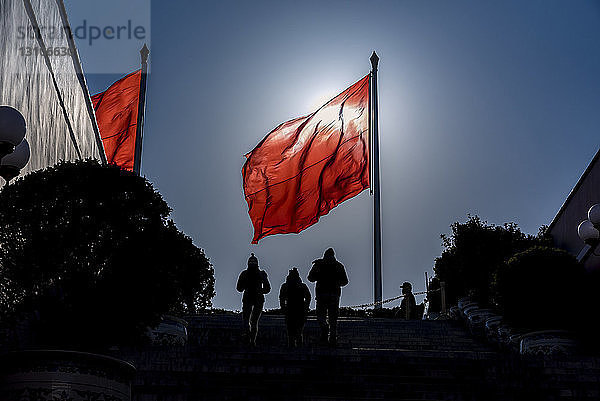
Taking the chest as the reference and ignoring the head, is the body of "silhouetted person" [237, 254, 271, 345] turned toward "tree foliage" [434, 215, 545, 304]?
no

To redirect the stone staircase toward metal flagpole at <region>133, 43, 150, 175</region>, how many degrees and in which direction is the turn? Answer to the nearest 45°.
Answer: approximately 135° to its right

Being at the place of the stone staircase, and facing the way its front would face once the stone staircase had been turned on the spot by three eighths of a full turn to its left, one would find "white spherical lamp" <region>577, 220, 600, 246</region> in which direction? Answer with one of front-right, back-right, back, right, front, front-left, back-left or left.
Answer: front

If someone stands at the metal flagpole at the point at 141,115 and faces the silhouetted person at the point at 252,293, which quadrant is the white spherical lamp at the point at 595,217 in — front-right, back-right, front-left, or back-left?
front-left

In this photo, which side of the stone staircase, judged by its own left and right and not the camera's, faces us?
front
